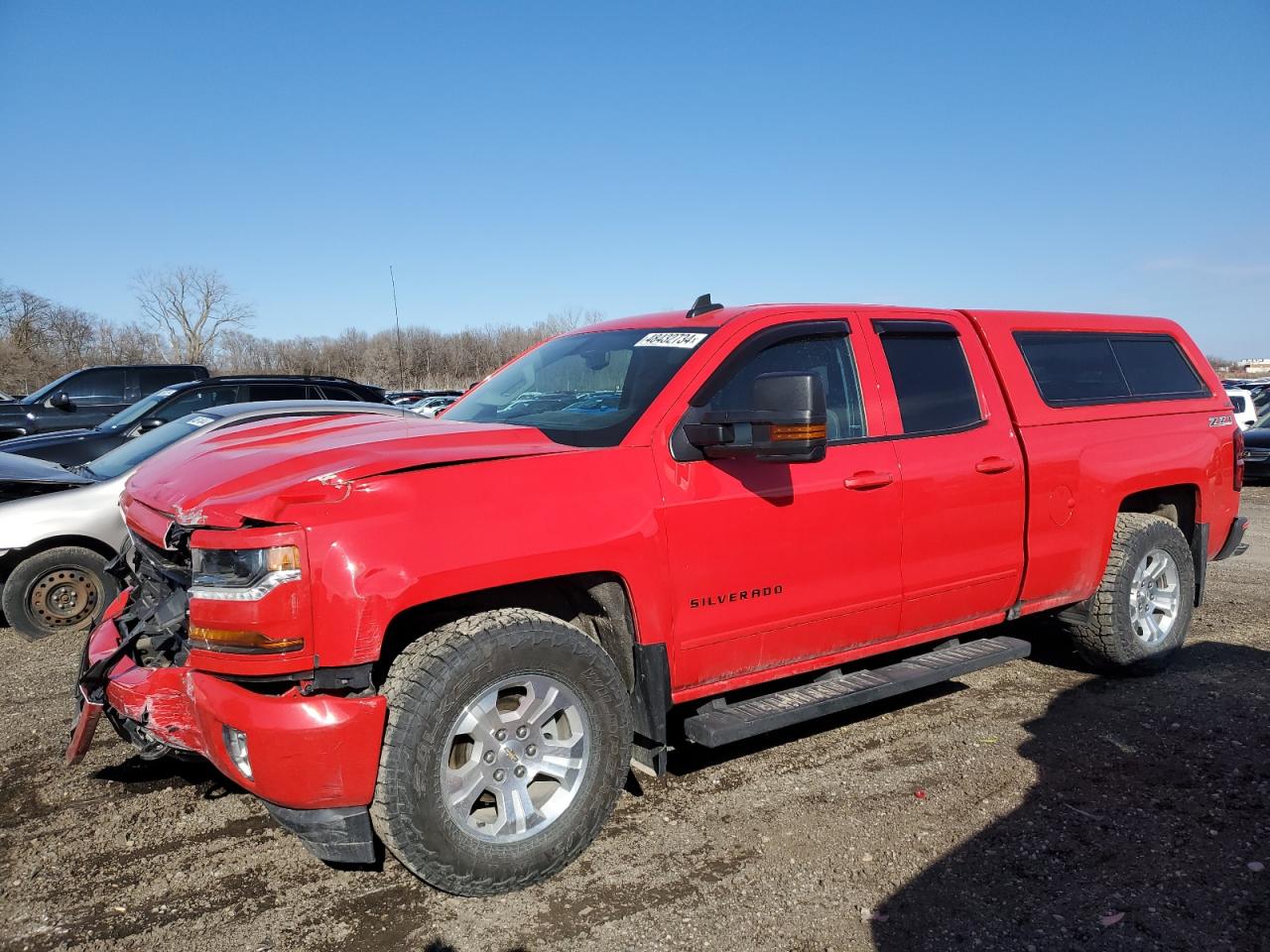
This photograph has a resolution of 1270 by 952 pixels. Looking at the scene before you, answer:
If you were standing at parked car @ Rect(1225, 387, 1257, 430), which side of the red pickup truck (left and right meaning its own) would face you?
back

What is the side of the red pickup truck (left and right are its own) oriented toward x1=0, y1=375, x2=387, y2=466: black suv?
right

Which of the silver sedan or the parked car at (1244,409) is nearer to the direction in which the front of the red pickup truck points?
the silver sedan

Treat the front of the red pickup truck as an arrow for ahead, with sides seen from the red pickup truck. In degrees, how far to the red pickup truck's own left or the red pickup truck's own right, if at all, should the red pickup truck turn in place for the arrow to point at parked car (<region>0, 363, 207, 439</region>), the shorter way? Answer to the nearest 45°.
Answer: approximately 90° to the red pickup truck's own right

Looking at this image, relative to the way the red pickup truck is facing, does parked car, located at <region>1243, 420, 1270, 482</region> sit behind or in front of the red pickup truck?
behind

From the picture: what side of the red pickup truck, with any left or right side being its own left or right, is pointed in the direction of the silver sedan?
right

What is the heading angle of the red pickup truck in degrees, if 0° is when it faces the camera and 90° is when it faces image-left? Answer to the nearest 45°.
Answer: approximately 45°
